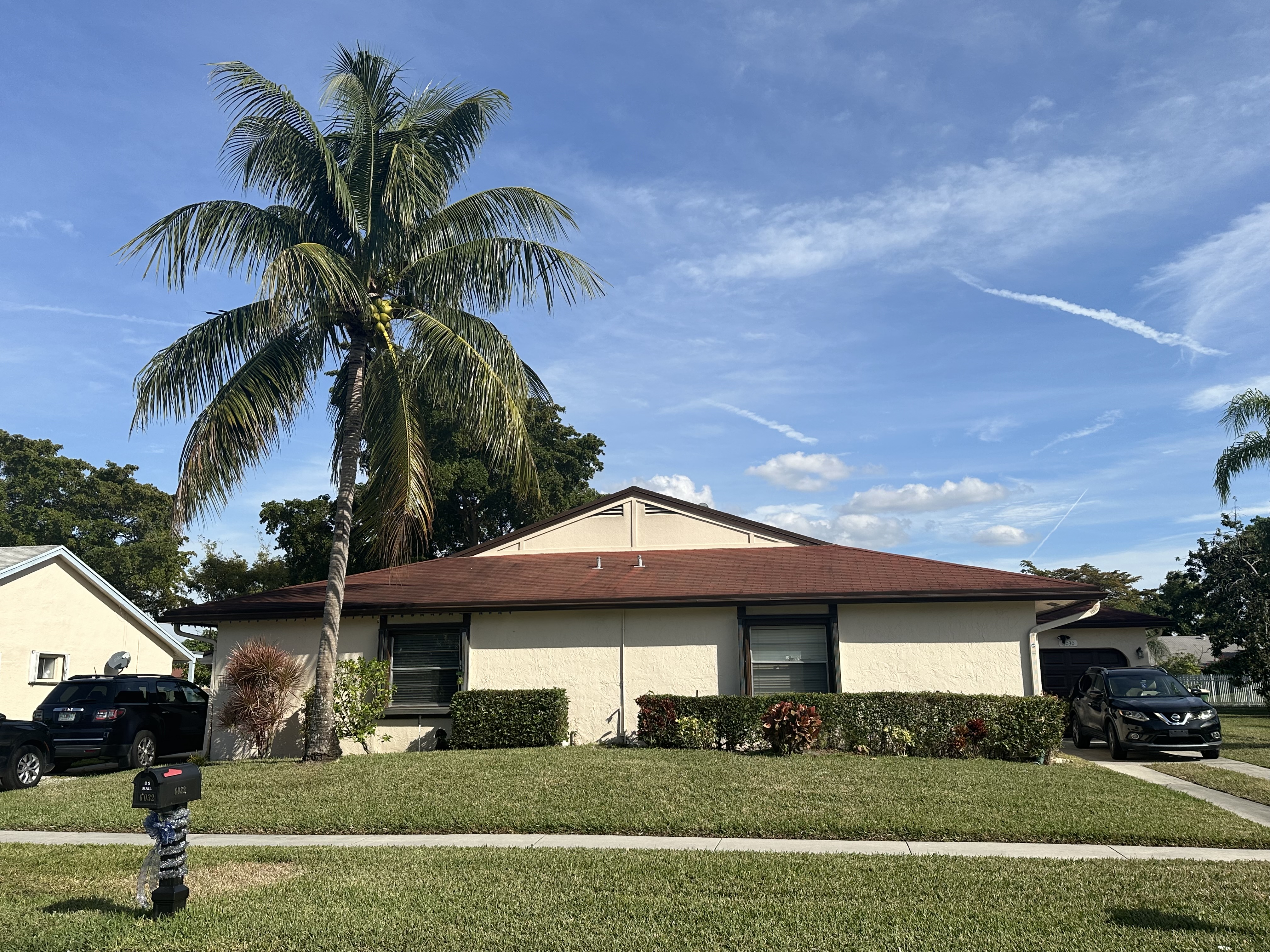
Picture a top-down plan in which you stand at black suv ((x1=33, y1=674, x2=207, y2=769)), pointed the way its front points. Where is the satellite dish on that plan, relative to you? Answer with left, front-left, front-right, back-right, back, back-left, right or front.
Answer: front-left

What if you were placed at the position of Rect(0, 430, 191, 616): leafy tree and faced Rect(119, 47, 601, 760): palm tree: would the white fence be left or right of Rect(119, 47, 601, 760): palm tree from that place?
left

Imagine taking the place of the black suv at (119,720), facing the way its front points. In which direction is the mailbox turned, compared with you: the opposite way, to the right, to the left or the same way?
the opposite way

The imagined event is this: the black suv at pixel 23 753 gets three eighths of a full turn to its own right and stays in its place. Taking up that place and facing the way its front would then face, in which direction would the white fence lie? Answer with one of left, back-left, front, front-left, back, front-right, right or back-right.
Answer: left

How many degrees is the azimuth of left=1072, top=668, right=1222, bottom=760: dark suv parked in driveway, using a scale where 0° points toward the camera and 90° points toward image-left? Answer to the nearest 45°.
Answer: approximately 315°

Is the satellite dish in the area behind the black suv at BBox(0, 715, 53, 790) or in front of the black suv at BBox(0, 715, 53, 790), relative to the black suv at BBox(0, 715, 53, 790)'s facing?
in front

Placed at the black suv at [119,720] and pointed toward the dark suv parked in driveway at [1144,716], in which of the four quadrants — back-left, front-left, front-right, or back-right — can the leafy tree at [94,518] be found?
back-left

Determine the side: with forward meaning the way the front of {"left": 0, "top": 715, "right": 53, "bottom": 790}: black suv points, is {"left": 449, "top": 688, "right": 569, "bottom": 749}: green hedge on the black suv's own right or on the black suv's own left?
on the black suv's own right

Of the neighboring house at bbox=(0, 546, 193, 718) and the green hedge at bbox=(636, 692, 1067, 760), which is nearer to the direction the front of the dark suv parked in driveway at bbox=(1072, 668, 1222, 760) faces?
the green hedge

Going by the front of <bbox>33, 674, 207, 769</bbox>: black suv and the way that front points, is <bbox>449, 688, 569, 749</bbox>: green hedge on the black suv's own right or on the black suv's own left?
on the black suv's own right

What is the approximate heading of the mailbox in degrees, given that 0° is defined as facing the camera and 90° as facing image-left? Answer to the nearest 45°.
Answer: approximately 45°
